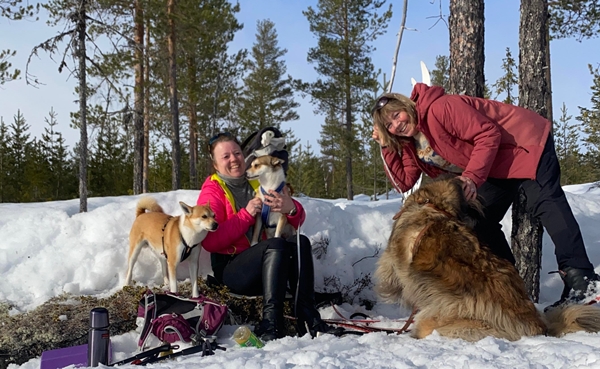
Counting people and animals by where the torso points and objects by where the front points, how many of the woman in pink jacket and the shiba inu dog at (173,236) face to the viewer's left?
0

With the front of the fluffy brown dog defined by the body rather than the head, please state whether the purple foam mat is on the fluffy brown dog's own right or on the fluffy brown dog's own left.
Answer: on the fluffy brown dog's own left

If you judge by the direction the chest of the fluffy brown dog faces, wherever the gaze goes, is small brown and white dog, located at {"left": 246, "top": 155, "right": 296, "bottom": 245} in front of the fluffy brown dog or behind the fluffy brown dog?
in front

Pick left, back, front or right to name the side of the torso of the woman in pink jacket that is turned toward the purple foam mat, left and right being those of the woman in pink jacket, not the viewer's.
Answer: right

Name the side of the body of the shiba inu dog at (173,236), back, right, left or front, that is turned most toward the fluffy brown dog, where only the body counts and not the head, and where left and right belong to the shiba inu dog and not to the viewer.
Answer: front

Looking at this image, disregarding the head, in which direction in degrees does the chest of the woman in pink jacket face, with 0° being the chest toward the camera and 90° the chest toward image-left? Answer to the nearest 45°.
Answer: approximately 315°

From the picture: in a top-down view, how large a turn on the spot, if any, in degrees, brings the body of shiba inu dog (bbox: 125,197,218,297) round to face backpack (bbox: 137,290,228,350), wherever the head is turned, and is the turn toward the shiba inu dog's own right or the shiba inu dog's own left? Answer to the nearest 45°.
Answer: approximately 45° to the shiba inu dog's own right

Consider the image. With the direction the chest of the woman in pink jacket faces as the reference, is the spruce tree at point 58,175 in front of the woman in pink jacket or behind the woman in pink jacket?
behind

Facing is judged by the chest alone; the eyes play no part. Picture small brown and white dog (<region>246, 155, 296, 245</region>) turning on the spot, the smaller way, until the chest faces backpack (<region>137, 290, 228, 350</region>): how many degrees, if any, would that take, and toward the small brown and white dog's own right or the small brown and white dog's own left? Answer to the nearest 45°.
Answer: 0° — it already faces it

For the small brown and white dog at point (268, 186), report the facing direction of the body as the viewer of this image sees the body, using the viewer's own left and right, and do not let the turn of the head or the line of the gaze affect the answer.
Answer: facing the viewer and to the left of the viewer

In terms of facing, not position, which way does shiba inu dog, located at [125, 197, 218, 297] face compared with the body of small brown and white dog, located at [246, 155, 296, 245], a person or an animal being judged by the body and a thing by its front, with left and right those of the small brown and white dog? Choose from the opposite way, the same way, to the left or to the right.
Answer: to the left

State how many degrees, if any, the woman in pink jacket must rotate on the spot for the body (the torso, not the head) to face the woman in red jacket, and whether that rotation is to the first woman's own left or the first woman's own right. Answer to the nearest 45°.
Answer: approximately 45° to the first woman's own left

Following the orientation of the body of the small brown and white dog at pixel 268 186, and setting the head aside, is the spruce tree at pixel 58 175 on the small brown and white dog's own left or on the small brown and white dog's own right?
on the small brown and white dog's own right

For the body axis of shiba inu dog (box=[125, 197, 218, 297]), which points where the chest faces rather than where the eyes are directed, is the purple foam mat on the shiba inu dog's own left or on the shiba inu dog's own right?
on the shiba inu dog's own right

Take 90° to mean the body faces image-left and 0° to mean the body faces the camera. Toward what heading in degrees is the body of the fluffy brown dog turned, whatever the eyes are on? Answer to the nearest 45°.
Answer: approximately 135°

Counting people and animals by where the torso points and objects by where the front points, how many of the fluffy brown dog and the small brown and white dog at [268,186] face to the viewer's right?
0

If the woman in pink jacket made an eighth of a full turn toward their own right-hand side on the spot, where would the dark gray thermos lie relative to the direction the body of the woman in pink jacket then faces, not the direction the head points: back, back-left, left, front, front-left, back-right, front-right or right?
front-right

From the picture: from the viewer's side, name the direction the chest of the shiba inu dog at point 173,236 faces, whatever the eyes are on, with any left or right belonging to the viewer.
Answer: facing the viewer and to the right of the viewer
